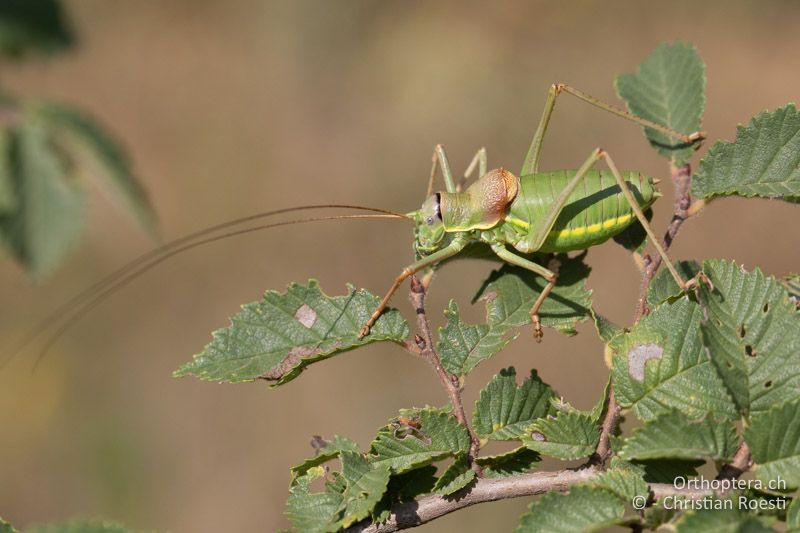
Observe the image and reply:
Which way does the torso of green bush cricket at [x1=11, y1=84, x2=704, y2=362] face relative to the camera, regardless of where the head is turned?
to the viewer's left
